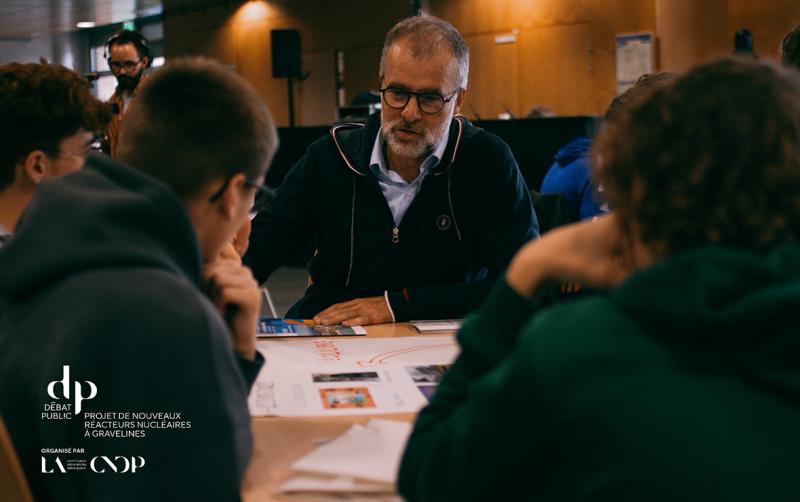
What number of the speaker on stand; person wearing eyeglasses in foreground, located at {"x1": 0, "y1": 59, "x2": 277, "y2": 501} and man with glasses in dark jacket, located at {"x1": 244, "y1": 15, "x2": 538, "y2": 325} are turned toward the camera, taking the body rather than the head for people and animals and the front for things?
2

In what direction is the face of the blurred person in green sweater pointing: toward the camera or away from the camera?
away from the camera

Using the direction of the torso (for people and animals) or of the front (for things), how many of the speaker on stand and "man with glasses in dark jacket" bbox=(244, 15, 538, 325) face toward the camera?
2

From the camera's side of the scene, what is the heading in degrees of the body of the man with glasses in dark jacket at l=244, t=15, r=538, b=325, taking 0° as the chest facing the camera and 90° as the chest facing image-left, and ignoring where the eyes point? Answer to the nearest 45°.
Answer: approximately 0°

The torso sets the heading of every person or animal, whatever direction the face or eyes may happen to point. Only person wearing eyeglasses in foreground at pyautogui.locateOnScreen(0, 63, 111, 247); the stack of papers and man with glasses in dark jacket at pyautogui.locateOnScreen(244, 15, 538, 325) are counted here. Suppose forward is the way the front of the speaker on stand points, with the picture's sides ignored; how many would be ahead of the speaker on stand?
3

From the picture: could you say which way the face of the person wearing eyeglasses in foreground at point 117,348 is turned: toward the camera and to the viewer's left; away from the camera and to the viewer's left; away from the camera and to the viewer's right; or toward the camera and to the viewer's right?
away from the camera and to the viewer's right

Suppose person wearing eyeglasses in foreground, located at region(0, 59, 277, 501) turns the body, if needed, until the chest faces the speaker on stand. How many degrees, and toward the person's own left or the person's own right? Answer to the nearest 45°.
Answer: approximately 45° to the person's own left

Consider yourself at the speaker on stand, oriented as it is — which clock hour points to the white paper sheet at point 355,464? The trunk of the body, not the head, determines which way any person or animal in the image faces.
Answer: The white paper sheet is roughly at 12 o'clock from the speaker on stand.

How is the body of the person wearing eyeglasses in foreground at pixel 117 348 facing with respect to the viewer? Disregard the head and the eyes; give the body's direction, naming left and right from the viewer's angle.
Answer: facing away from the viewer and to the right of the viewer

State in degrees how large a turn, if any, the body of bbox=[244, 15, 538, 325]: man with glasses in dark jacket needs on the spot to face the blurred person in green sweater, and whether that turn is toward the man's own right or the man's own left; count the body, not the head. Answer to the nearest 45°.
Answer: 0° — they already face them

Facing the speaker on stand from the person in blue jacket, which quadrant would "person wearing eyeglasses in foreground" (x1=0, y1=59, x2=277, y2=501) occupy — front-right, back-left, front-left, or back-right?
back-left
